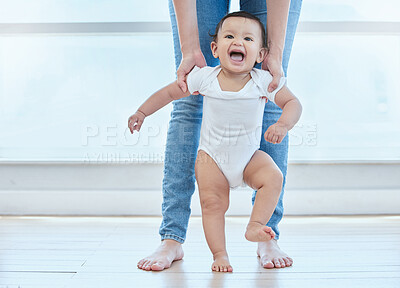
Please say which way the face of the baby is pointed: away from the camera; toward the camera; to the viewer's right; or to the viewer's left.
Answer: toward the camera

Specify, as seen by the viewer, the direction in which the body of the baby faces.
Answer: toward the camera

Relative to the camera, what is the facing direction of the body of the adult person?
toward the camera
